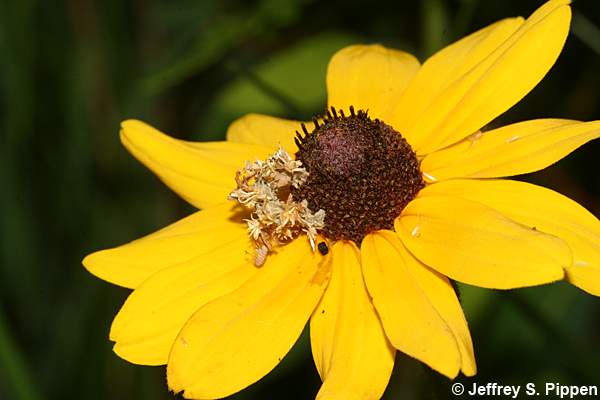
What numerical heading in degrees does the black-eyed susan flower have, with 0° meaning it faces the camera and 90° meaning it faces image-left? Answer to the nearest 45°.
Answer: approximately 0°

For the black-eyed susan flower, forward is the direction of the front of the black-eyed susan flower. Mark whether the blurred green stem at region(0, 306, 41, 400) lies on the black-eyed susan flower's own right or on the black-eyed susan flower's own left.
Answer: on the black-eyed susan flower's own right
